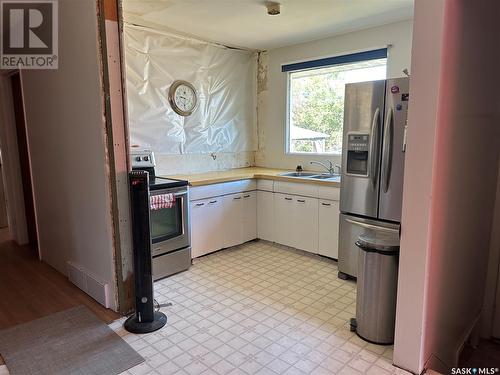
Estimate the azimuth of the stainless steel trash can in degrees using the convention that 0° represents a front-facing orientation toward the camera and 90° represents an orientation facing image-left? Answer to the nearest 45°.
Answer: approximately 90°

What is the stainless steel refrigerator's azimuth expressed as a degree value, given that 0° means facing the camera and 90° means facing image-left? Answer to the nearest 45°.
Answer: approximately 45°

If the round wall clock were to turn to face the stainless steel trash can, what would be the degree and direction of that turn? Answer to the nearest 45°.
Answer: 0° — it already faces it

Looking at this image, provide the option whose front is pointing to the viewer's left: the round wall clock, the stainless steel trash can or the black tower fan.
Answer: the stainless steel trash can
